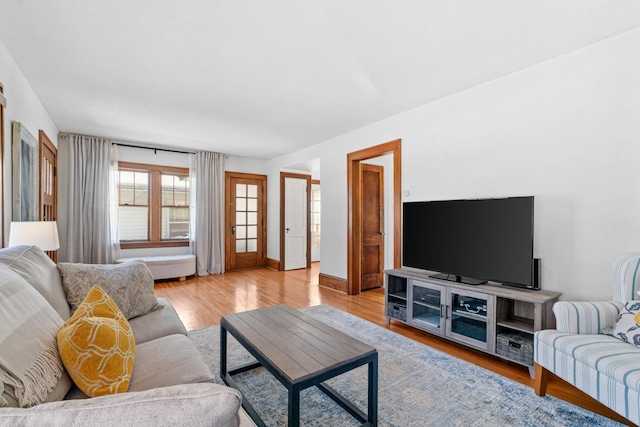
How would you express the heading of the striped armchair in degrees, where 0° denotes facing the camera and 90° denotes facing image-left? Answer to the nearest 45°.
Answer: approximately 45°

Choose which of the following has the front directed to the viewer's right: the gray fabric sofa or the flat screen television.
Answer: the gray fabric sofa

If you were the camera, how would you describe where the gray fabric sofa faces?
facing to the right of the viewer

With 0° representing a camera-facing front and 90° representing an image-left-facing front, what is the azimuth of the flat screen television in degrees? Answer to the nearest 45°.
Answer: approximately 45°

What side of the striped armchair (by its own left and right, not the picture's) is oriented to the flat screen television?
right

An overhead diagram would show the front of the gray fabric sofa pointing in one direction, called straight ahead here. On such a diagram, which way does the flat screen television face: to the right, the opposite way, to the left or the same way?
the opposite way

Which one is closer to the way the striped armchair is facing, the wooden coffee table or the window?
the wooden coffee table

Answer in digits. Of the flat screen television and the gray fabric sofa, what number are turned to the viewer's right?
1

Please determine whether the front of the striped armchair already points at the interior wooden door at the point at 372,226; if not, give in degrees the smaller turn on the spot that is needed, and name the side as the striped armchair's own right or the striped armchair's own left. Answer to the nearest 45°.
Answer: approximately 90° to the striped armchair's own right

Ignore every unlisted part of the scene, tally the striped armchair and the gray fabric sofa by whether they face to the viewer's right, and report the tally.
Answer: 1

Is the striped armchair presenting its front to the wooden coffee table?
yes
